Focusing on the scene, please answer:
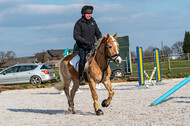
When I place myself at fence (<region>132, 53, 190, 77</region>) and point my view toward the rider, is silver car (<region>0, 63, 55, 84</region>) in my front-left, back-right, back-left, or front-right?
front-right

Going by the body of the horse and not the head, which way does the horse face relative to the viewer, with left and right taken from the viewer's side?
facing the viewer and to the right of the viewer

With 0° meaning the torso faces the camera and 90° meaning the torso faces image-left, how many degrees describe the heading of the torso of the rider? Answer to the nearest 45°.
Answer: approximately 315°
